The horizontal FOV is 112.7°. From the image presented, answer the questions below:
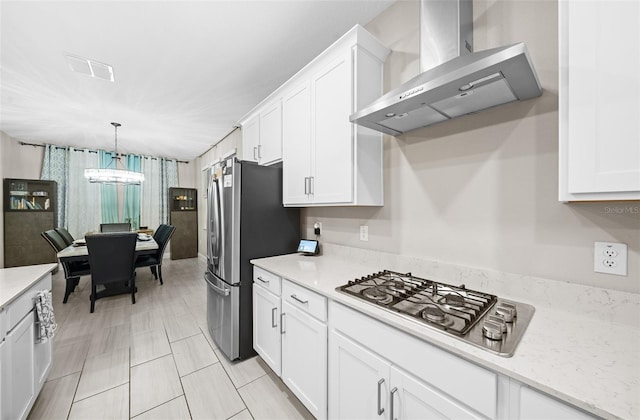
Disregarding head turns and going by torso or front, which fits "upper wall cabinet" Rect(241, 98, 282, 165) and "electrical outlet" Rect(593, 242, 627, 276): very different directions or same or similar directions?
same or similar directions

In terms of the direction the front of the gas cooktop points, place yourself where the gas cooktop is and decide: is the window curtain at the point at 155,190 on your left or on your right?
on your right

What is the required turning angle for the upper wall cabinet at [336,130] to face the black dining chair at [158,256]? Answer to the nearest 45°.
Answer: approximately 90° to its right

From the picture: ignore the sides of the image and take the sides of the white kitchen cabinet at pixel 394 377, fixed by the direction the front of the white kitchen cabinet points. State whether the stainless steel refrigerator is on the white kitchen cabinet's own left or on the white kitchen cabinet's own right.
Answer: on the white kitchen cabinet's own right

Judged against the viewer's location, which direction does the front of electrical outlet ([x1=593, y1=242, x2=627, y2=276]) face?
facing the viewer

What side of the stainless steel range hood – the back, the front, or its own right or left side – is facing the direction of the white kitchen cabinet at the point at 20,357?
front

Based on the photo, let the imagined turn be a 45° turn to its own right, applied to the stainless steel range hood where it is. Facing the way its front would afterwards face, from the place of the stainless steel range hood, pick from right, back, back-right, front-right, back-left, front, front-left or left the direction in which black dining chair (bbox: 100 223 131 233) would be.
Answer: front

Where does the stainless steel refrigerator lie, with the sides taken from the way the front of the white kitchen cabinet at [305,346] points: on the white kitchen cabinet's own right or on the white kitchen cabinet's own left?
on the white kitchen cabinet's own right

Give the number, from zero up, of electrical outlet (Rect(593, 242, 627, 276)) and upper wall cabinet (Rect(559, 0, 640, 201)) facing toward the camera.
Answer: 2
